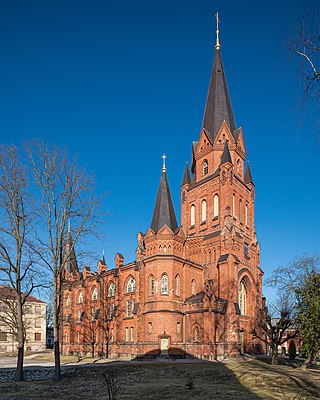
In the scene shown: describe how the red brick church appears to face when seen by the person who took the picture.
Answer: facing the viewer and to the right of the viewer
